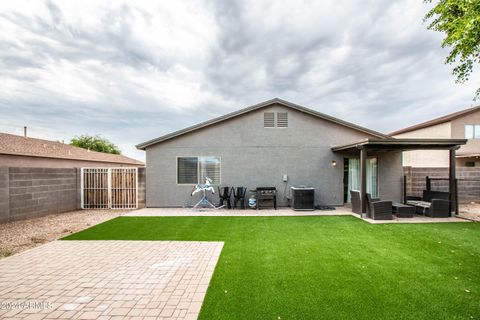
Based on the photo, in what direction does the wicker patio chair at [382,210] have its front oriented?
to the viewer's right

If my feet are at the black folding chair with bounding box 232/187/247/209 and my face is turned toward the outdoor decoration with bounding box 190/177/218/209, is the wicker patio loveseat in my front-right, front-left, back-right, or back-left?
back-left

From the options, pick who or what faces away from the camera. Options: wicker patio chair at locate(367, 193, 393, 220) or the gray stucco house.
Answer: the gray stucco house

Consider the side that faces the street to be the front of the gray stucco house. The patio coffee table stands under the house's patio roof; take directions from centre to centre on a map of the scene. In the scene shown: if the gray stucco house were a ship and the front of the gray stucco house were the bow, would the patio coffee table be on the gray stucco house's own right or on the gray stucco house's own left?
on the gray stucco house's own right

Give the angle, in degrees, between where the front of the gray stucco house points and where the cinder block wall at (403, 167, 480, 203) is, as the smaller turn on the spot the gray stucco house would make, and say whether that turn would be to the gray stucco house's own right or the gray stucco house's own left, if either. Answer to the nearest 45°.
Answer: approximately 90° to the gray stucco house's own right

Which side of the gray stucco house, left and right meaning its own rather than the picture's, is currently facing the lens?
back

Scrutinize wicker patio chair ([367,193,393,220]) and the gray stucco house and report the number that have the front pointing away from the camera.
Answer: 1

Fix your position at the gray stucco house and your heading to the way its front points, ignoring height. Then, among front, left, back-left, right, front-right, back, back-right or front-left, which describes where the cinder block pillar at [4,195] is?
back-left

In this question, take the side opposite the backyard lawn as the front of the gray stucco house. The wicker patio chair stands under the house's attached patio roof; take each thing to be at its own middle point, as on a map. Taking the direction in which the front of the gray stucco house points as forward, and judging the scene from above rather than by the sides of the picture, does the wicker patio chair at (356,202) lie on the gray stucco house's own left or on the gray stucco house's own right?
on the gray stucco house's own right

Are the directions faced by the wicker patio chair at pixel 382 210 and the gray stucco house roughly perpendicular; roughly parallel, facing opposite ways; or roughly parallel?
roughly perpendicular

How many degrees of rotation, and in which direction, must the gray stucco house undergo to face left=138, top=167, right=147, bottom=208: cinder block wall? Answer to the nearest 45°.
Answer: approximately 90° to its left

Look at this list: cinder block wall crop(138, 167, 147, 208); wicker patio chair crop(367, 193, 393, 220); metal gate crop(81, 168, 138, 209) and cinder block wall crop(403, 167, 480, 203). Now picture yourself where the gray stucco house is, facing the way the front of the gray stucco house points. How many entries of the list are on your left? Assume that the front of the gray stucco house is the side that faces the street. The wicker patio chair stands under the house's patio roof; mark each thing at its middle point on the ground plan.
2

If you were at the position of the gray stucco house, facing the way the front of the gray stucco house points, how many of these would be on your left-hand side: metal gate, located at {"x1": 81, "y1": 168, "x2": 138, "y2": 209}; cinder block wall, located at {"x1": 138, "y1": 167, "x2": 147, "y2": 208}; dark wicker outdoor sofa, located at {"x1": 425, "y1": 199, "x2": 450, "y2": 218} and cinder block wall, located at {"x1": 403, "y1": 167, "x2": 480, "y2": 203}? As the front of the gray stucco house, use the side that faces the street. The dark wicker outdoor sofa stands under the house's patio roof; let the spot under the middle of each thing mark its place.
2
